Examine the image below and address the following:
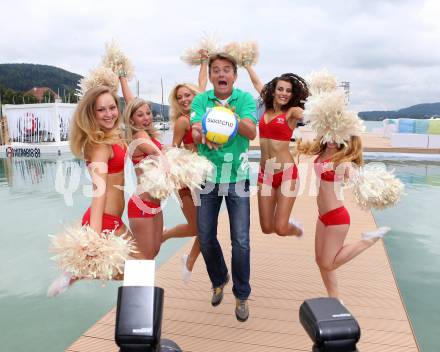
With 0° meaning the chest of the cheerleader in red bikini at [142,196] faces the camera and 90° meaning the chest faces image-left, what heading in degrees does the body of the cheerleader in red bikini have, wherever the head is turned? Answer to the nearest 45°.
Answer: approximately 315°

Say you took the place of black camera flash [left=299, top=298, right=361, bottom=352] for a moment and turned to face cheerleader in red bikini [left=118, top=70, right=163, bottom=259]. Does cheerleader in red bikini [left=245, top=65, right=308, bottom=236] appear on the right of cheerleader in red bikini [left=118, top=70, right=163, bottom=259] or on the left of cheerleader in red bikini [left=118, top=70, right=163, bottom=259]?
right

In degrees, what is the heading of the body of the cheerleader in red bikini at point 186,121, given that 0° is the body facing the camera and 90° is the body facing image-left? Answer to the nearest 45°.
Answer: approximately 315°

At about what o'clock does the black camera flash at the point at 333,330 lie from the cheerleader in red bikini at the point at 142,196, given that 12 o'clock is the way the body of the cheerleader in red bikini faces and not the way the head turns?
The black camera flash is roughly at 1 o'clock from the cheerleader in red bikini.
